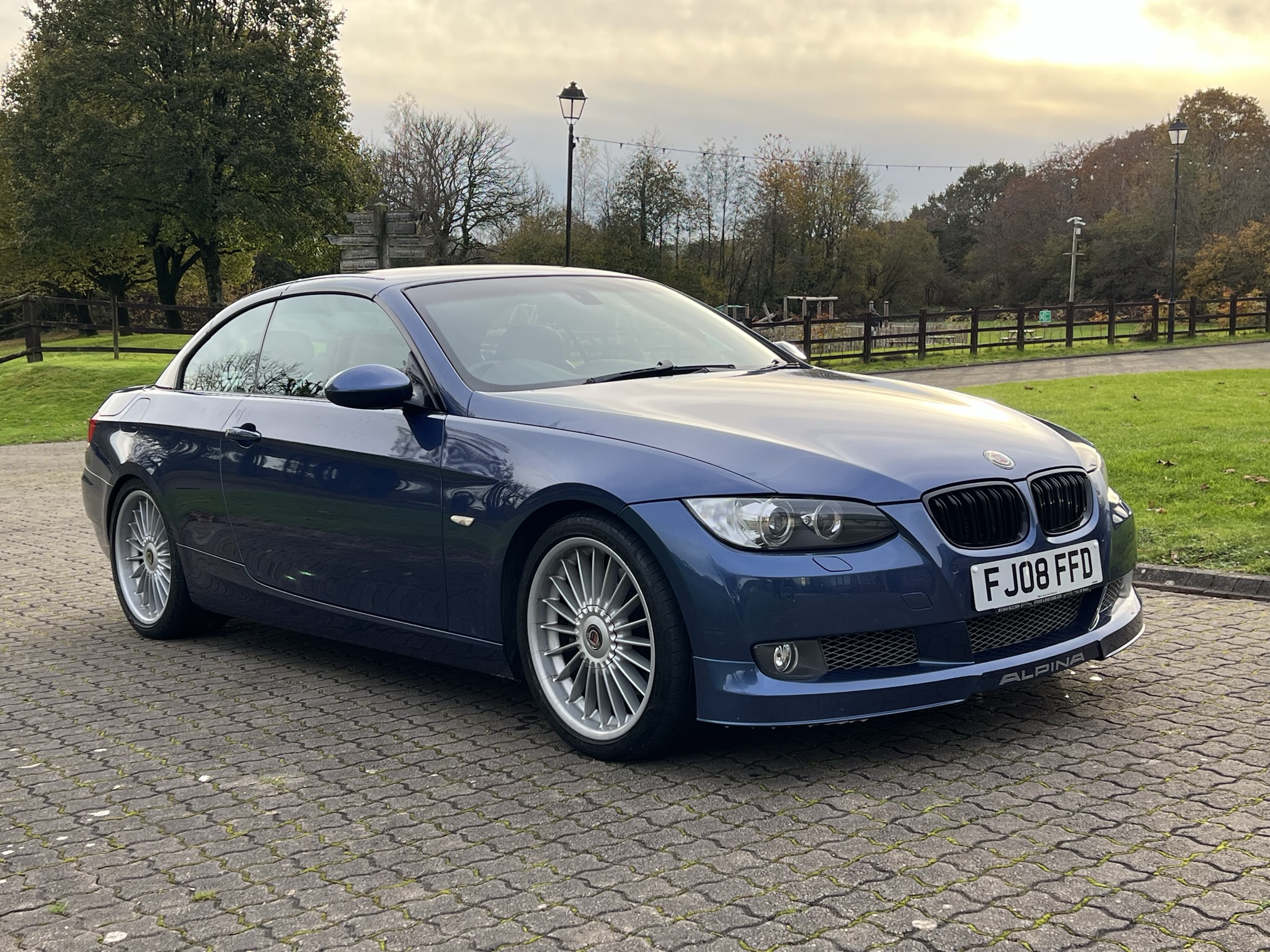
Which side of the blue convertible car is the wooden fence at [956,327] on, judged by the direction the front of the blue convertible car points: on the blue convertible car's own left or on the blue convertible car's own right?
on the blue convertible car's own left

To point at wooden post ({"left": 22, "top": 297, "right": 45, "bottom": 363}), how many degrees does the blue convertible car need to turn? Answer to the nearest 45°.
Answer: approximately 180°

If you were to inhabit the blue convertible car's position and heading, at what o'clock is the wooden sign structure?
The wooden sign structure is roughly at 7 o'clock from the blue convertible car.

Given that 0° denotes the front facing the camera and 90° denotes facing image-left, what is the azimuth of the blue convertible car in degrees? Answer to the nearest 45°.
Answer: approximately 315°

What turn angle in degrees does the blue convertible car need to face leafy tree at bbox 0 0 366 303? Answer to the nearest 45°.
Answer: approximately 135° to its left
